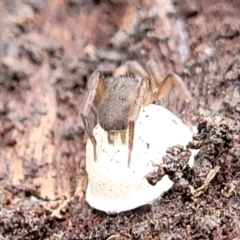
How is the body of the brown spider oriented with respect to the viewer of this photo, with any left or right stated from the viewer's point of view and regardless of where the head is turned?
facing away from the viewer and to the right of the viewer
